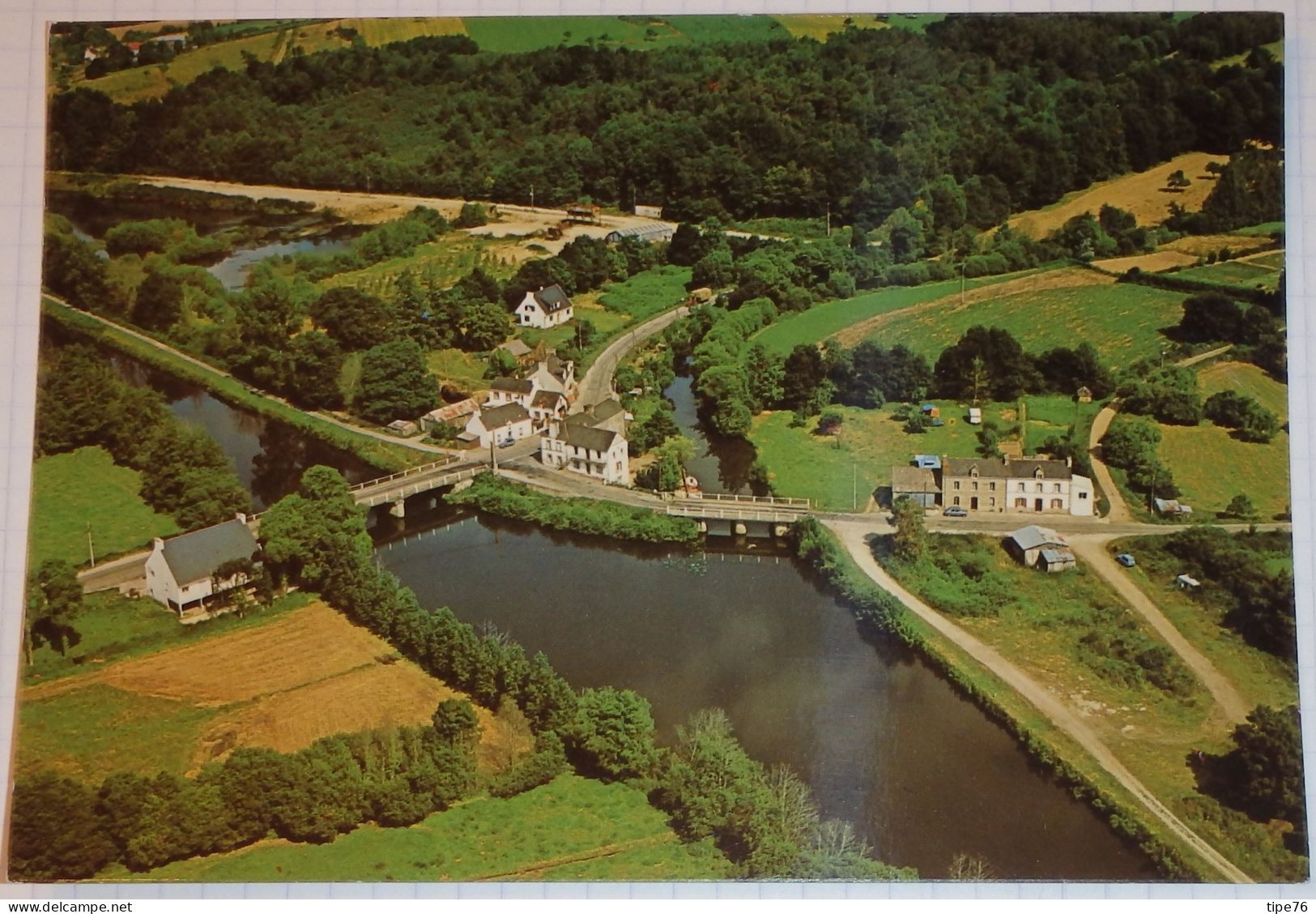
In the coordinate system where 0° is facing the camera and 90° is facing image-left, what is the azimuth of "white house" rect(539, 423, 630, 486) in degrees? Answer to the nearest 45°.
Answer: approximately 45°

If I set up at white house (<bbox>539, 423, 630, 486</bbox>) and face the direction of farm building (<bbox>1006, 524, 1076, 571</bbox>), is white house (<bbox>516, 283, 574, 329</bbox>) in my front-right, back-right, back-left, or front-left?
back-left

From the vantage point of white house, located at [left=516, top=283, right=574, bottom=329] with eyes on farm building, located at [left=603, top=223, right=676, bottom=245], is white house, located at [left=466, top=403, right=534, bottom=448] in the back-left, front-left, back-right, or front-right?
back-right

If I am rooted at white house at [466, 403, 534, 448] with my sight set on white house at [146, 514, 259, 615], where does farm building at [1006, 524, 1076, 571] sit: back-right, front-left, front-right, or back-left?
back-left

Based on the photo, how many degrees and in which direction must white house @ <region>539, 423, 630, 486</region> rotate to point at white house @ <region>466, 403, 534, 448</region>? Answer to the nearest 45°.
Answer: approximately 45° to its right

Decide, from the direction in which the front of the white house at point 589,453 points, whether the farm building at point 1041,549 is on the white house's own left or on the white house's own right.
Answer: on the white house's own left
